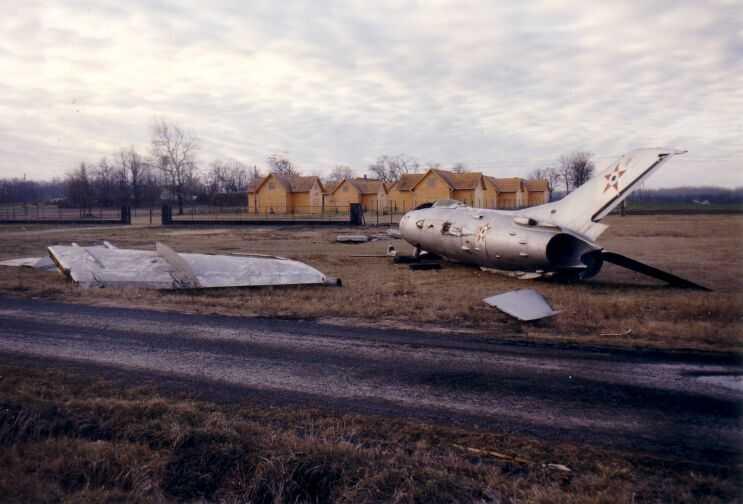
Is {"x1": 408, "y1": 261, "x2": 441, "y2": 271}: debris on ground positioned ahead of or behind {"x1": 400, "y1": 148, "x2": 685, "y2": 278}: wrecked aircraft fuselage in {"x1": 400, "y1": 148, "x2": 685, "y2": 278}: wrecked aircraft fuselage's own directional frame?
ahead

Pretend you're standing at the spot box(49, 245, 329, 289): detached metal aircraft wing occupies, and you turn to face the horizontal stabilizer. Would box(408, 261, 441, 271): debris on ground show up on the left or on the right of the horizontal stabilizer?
left

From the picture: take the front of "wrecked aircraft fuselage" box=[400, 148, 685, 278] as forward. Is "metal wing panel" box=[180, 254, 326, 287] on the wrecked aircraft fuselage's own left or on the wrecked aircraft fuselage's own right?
on the wrecked aircraft fuselage's own left

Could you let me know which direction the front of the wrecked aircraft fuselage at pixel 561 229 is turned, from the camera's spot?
facing away from the viewer and to the left of the viewer

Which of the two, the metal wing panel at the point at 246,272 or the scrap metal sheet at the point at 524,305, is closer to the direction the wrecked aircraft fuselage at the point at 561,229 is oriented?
the metal wing panel

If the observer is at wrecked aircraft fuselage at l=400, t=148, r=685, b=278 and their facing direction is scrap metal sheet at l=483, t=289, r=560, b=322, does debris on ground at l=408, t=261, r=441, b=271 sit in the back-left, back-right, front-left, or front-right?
back-right

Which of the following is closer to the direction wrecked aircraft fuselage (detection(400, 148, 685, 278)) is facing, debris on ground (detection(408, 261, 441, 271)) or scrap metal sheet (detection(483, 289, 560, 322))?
the debris on ground

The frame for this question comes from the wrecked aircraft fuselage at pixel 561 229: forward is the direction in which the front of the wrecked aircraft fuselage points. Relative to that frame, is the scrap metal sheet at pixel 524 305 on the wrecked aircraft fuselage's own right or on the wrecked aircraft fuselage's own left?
on the wrecked aircraft fuselage's own left

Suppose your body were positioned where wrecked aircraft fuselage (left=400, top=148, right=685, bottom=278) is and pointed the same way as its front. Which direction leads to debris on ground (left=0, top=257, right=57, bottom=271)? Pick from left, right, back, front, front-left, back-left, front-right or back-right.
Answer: front-left
